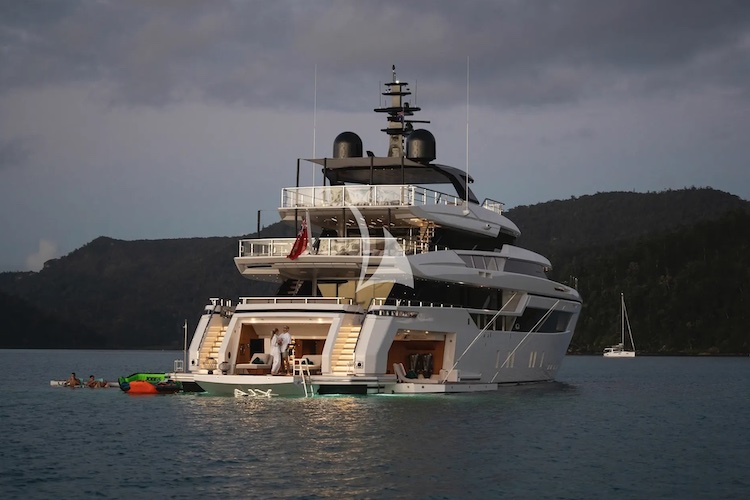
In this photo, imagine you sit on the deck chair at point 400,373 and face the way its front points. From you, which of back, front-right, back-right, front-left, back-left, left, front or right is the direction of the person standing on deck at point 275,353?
back-right

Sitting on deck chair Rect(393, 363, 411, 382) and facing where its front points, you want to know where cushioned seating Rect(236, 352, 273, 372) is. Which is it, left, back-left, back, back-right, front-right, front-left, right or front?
back-right

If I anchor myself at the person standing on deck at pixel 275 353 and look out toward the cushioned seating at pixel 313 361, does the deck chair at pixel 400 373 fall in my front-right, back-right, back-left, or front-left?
front-right

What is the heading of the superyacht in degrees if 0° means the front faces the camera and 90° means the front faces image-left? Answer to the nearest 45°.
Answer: approximately 225°

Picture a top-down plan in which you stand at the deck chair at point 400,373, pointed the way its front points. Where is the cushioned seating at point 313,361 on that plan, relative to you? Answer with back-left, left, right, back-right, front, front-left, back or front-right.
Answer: back-right

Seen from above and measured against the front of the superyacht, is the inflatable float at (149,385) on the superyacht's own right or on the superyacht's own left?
on the superyacht's own left

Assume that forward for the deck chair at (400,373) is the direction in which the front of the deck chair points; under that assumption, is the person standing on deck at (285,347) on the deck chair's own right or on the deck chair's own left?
on the deck chair's own right

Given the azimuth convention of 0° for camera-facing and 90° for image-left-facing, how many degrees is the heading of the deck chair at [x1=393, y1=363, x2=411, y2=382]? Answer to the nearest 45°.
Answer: approximately 315°
